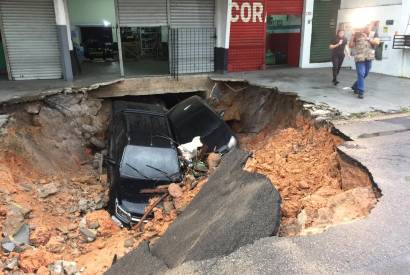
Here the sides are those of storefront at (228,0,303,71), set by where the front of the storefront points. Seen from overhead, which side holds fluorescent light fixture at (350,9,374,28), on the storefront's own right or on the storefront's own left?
on the storefront's own left

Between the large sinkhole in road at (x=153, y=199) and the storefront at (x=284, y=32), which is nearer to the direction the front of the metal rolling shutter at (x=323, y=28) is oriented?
the large sinkhole in road

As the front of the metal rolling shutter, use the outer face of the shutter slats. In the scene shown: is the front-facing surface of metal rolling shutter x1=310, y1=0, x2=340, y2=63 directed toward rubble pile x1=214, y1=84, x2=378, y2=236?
yes

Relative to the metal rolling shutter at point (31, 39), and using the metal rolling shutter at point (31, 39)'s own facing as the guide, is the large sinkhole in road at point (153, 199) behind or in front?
in front

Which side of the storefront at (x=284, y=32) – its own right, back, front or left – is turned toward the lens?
front

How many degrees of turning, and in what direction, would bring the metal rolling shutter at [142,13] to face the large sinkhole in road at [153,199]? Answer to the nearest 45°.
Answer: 0° — it already faces it

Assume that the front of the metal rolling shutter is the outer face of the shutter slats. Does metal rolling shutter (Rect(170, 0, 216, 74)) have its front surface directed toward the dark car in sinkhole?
yes

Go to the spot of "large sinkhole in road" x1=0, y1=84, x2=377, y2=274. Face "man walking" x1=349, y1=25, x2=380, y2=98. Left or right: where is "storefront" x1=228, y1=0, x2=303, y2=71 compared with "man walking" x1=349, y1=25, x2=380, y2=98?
left

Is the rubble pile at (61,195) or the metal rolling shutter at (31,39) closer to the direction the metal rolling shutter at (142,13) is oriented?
the rubble pile

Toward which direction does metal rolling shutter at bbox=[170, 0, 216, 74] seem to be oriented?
toward the camera

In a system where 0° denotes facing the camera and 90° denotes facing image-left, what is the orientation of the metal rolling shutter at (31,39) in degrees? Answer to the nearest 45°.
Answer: approximately 0°

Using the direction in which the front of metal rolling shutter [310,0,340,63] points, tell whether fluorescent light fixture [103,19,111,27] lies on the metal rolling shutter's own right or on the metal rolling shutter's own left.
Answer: on the metal rolling shutter's own right

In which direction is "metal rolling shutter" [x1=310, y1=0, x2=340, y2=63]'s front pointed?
toward the camera

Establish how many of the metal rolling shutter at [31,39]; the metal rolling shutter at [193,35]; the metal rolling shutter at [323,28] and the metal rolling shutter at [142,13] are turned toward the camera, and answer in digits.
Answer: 4

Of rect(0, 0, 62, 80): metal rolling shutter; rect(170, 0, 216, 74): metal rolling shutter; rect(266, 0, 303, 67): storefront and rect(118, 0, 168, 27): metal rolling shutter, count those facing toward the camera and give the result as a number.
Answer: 4
